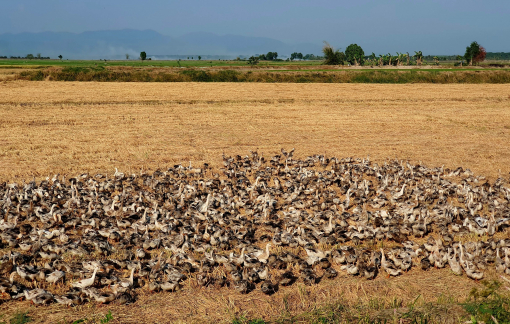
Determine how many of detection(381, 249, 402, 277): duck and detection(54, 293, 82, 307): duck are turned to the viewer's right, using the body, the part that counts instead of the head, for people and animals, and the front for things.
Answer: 0

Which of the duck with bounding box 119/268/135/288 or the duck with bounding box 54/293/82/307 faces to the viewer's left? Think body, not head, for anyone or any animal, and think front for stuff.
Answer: the duck with bounding box 54/293/82/307

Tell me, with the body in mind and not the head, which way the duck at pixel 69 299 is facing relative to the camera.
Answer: to the viewer's left

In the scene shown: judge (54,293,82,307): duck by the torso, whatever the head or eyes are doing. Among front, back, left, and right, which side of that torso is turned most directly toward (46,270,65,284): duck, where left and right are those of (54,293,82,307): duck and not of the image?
left

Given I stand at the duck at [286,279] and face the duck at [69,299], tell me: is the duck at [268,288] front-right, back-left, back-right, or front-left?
front-left
